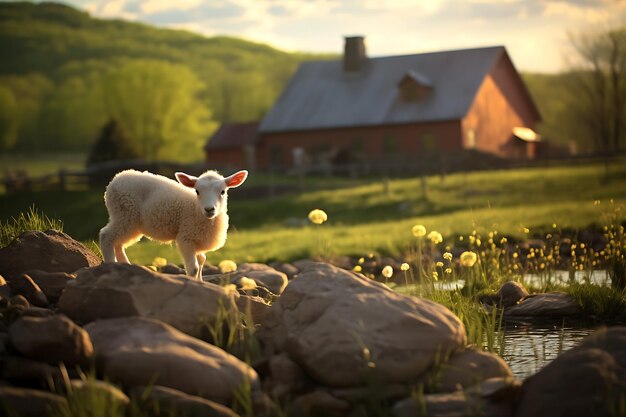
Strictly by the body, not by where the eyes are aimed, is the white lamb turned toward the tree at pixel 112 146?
no

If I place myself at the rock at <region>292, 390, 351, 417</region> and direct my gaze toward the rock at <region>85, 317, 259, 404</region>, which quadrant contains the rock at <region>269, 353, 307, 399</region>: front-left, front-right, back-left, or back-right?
front-right

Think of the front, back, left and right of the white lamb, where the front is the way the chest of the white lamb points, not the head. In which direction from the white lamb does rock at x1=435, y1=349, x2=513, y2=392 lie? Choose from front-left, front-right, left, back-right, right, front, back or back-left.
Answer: front

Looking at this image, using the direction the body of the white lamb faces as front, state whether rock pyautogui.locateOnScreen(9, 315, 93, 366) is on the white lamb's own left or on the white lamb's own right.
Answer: on the white lamb's own right

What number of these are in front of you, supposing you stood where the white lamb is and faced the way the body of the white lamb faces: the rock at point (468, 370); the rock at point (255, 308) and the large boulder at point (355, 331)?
3

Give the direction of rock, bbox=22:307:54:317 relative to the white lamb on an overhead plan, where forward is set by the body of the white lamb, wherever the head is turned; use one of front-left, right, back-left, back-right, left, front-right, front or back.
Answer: right

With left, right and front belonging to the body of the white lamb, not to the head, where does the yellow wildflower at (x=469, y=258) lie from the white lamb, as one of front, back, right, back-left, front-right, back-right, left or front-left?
front-left

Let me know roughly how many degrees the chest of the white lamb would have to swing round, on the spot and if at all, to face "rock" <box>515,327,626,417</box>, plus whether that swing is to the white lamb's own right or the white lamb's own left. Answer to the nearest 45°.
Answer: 0° — it already faces it

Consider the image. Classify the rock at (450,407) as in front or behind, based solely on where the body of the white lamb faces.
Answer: in front

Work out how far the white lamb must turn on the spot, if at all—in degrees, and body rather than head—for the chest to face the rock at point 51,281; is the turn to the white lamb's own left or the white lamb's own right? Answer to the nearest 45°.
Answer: approximately 135° to the white lamb's own right

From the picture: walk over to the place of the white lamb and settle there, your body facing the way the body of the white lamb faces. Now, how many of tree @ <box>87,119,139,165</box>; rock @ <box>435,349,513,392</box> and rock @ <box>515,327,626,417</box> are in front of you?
2

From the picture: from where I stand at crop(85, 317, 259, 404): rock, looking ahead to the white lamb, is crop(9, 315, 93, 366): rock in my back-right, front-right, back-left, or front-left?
front-left

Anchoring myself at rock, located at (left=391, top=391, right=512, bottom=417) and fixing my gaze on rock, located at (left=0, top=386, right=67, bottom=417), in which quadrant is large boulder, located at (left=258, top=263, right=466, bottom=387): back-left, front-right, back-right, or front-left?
front-right

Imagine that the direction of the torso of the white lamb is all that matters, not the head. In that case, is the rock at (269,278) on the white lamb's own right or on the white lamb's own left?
on the white lamb's own left

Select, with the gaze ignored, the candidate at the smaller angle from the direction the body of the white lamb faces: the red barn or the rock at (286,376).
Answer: the rock
